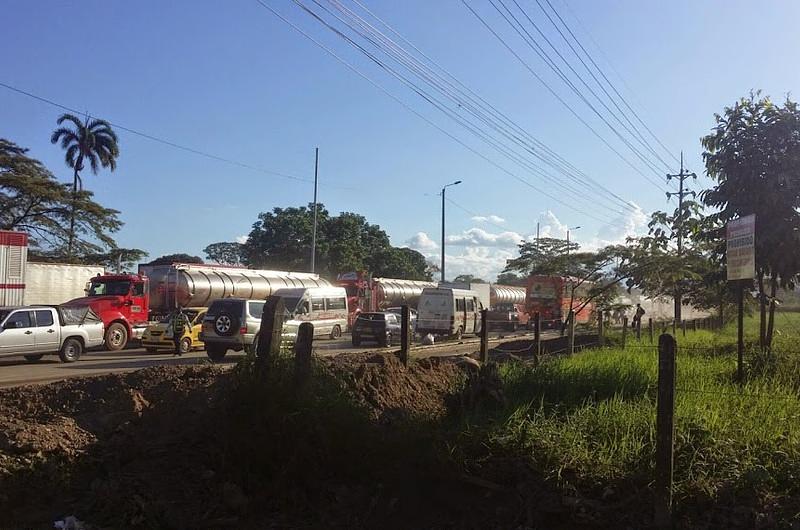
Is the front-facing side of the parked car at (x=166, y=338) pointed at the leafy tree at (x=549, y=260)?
no

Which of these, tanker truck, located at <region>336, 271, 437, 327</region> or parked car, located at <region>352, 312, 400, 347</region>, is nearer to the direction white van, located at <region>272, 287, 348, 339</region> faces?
the parked car

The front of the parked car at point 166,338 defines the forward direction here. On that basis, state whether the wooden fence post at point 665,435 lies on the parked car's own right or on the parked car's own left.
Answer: on the parked car's own left

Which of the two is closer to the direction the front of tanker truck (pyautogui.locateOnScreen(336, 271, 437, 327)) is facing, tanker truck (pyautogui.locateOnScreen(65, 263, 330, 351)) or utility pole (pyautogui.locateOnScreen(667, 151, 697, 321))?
the tanker truck

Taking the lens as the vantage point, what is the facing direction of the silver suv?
facing away from the viewer and to the right of the viewer

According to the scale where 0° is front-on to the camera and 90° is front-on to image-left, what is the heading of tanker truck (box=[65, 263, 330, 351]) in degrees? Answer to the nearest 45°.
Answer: approximately 45°

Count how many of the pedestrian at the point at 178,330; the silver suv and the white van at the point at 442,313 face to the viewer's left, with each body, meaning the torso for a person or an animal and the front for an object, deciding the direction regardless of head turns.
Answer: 0

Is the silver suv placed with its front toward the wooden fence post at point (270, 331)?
no

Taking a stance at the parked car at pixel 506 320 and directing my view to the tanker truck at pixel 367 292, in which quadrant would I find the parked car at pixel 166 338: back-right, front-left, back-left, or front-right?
front-left

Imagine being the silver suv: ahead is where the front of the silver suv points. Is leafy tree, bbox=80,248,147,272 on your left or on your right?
on your left

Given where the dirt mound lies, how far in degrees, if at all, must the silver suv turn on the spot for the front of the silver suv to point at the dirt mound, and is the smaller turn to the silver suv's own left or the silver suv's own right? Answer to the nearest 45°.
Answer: approximately 135° to the silver suv's own right

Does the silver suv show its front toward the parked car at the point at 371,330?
yes

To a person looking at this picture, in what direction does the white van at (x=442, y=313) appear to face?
facing away from the viewer and to the right of the viewer

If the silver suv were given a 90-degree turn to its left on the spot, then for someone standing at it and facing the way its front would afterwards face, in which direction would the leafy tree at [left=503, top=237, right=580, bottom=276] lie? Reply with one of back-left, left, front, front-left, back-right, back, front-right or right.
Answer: back-right

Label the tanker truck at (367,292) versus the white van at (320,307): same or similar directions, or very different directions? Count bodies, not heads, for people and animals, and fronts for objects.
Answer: same or similar directions

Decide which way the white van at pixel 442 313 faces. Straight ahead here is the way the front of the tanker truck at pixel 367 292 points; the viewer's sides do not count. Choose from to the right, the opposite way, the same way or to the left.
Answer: the opposite way

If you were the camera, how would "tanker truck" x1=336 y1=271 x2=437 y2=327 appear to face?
facing the viewer and to the left of the viewer

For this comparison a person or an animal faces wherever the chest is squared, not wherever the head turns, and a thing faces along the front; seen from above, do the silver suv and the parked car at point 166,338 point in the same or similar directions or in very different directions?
very different directions

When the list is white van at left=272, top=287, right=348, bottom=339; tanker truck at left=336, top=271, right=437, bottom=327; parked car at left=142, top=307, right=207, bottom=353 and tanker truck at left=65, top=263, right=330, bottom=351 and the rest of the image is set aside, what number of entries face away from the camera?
0

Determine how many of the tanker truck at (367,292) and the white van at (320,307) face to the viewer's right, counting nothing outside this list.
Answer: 0
